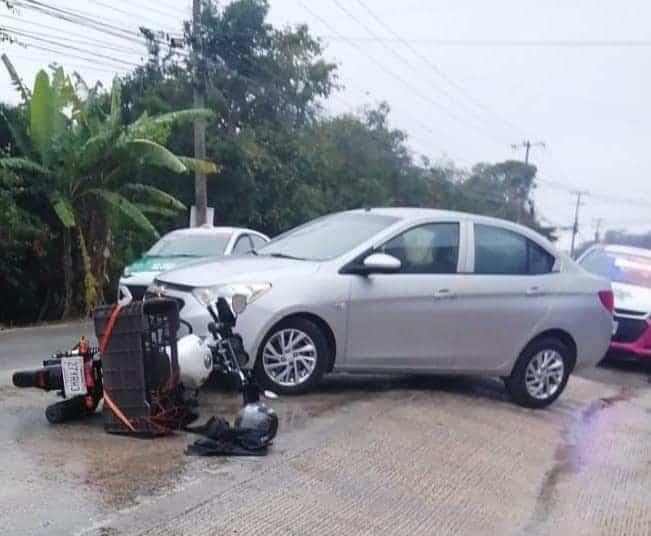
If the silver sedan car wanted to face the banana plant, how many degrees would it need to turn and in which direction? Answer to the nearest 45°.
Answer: approximately 90° to its right

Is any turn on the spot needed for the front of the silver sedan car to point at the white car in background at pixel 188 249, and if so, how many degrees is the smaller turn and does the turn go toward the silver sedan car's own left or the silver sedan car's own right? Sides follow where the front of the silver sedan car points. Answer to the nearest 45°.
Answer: approximately 90° to the silver sedan car's own right

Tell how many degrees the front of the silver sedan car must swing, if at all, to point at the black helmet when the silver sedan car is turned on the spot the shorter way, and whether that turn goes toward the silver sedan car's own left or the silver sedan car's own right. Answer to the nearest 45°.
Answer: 0° — it already faces it

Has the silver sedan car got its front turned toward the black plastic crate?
yes

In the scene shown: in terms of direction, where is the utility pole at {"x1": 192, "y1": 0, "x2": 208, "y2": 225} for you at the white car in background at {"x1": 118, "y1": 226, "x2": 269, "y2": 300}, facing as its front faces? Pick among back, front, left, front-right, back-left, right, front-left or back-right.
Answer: back-right

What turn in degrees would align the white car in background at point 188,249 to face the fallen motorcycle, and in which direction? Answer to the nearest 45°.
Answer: approximately 45° to its left

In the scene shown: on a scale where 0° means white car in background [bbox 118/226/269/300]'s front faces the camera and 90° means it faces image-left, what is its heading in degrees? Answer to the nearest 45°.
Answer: approximately 45°

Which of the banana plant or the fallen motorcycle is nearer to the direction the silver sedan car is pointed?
the fallen motorcycle

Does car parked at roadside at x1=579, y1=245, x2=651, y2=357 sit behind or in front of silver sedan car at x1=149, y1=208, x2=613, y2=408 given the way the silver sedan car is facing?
behind
